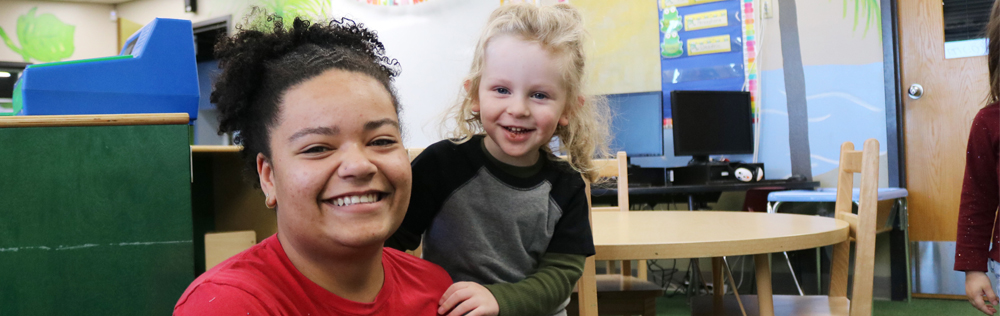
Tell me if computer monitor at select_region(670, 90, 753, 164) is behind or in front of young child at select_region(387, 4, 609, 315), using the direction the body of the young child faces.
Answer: behind

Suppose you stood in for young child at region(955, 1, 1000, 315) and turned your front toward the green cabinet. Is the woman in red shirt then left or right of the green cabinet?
left

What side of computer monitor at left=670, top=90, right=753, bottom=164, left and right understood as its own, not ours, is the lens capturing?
front

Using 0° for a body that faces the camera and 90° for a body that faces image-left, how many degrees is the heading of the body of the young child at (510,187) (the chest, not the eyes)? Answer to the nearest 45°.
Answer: approximately 0°

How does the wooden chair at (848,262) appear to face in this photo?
to the viewer's left

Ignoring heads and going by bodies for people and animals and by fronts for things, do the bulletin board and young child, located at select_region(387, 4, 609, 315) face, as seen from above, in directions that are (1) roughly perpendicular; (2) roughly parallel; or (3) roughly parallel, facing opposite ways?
roughly parallel

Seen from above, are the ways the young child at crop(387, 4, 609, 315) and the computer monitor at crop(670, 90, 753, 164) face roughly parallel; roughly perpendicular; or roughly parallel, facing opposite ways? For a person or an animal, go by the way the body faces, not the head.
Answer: roughly parallel

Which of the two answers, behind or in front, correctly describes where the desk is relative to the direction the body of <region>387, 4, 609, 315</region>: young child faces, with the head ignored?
behind

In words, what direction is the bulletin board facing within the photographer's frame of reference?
facing the viewer

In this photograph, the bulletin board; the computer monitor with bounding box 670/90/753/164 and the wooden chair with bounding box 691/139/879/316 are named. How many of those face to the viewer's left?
1

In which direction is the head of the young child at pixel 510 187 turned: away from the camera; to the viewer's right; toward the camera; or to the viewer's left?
toward the camera

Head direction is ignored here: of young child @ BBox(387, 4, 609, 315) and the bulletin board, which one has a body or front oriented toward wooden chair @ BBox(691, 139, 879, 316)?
the bulletin board

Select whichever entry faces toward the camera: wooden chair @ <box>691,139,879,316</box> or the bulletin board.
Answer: the bulletin board
